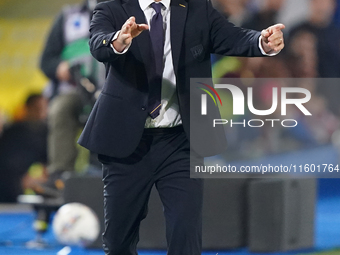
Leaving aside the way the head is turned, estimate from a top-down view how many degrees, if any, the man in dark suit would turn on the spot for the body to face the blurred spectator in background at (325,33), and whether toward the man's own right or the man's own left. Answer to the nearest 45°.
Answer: approximately 135° to the man's own left

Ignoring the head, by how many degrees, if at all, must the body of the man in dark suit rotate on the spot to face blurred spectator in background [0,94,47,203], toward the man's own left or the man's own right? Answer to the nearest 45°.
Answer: approximately 135° to the man's own right

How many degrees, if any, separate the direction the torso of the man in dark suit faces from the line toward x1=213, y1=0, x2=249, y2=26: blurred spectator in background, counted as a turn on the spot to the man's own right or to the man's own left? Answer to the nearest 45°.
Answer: approximately 180°

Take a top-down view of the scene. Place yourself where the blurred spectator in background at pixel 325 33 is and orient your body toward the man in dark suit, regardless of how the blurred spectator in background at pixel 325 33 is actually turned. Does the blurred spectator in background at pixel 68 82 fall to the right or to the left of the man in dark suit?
right

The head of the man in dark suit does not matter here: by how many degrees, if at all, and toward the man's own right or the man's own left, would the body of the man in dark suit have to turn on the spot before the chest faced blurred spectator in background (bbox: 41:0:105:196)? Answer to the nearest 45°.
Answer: approximately 180°

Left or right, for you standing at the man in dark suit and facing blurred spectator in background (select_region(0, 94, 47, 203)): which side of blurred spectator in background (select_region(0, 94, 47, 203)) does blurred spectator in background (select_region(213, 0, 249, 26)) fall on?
right

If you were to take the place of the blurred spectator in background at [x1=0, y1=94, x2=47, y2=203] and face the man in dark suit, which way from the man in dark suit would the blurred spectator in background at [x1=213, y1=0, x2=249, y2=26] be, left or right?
left
